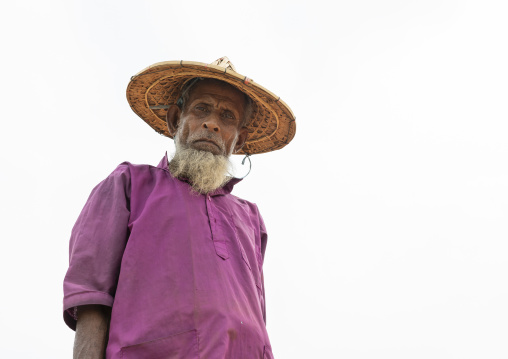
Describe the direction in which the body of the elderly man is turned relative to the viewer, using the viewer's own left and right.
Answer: facing the viewer and to the right of the viewer

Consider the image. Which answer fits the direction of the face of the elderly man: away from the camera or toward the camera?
toward the camera
